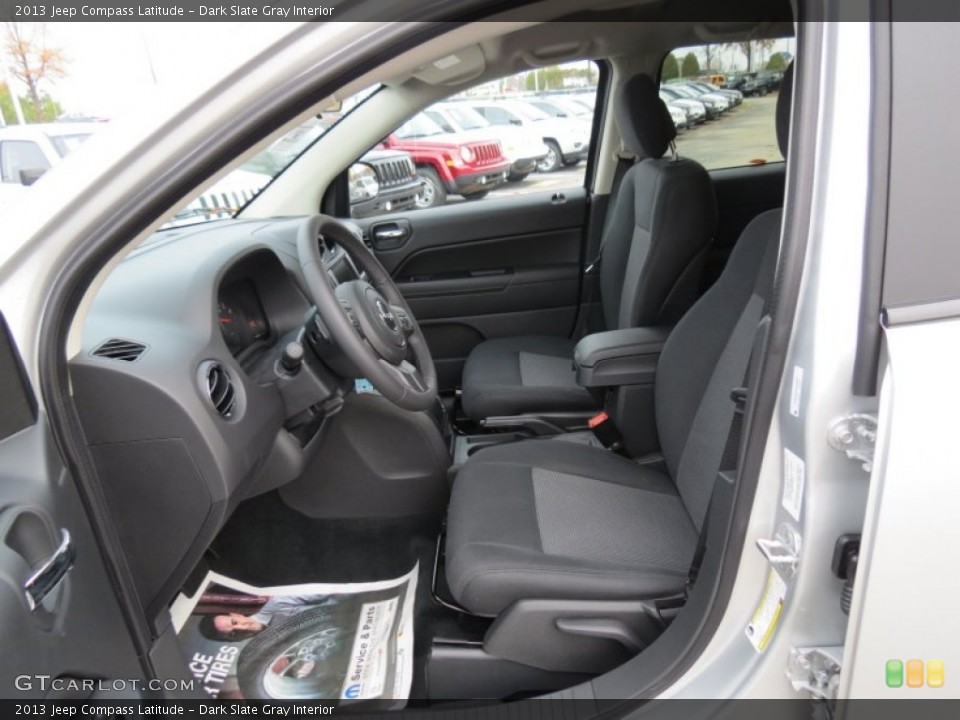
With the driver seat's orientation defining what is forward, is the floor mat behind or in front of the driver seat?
in front

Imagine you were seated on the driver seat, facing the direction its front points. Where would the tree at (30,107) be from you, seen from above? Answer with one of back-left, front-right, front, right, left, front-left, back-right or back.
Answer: front-right

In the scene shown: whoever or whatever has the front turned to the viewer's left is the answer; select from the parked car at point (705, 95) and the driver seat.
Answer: the driver seat

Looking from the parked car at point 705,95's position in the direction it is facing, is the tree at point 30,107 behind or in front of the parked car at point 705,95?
behind

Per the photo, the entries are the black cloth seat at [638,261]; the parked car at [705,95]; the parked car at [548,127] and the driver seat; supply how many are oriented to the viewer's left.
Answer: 2

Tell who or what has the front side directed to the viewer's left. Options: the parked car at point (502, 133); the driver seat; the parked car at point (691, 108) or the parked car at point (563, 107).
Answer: the driver seat

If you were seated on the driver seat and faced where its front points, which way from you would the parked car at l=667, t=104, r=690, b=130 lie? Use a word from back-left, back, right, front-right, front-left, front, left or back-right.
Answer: right

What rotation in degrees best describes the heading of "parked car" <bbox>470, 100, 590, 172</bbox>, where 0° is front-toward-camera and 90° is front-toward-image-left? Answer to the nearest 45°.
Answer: approximately 315°

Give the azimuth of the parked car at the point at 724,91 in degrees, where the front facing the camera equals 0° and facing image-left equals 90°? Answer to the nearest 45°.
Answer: approximately 315°

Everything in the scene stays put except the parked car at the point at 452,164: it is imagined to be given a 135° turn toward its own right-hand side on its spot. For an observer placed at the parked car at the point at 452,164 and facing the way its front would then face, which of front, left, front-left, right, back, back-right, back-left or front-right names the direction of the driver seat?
left

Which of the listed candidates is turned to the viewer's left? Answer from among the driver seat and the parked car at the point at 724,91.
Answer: the driver seat

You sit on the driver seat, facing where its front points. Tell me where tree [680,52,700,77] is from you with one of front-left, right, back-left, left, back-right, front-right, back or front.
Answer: right

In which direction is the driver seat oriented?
to the viewer's left
